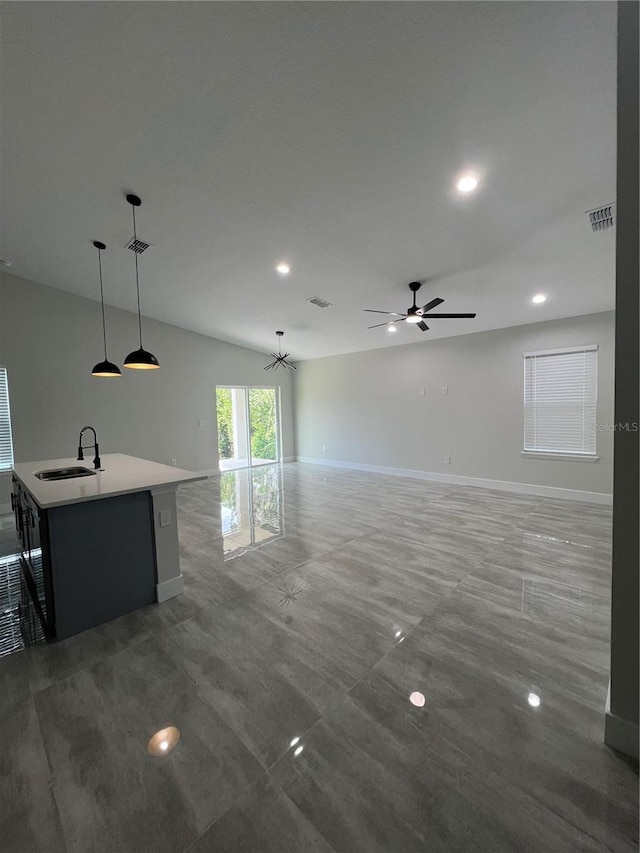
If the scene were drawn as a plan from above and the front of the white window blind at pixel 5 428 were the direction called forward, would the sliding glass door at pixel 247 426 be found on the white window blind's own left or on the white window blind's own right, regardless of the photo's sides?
on the white window blind's own left

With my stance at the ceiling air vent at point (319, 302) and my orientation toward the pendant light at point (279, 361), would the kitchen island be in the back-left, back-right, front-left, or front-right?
back-left

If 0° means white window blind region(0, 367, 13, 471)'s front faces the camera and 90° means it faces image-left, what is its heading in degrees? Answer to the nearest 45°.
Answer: approximately 315°

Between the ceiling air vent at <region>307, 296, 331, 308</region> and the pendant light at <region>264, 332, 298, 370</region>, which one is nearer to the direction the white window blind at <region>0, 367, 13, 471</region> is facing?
the ceiling air vent

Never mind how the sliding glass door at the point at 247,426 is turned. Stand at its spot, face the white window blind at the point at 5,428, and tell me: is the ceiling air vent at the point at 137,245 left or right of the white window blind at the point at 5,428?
left

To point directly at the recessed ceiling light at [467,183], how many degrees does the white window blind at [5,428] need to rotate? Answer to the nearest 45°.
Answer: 0° — it already faces it
